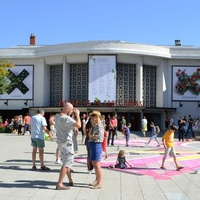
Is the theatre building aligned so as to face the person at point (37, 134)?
yes

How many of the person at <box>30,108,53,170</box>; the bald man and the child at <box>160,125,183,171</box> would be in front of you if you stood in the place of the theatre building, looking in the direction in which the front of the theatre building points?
3

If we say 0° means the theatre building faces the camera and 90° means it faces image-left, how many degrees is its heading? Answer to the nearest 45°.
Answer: approximately 0°

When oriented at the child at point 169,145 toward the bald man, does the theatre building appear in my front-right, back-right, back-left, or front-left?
back-right

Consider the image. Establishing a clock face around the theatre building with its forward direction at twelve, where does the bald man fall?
The bald man is roughly at 12 o'clock from the theatre building.

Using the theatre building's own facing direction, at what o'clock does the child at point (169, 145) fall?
The child is roughly at 12 o'clock from the theatre building.
